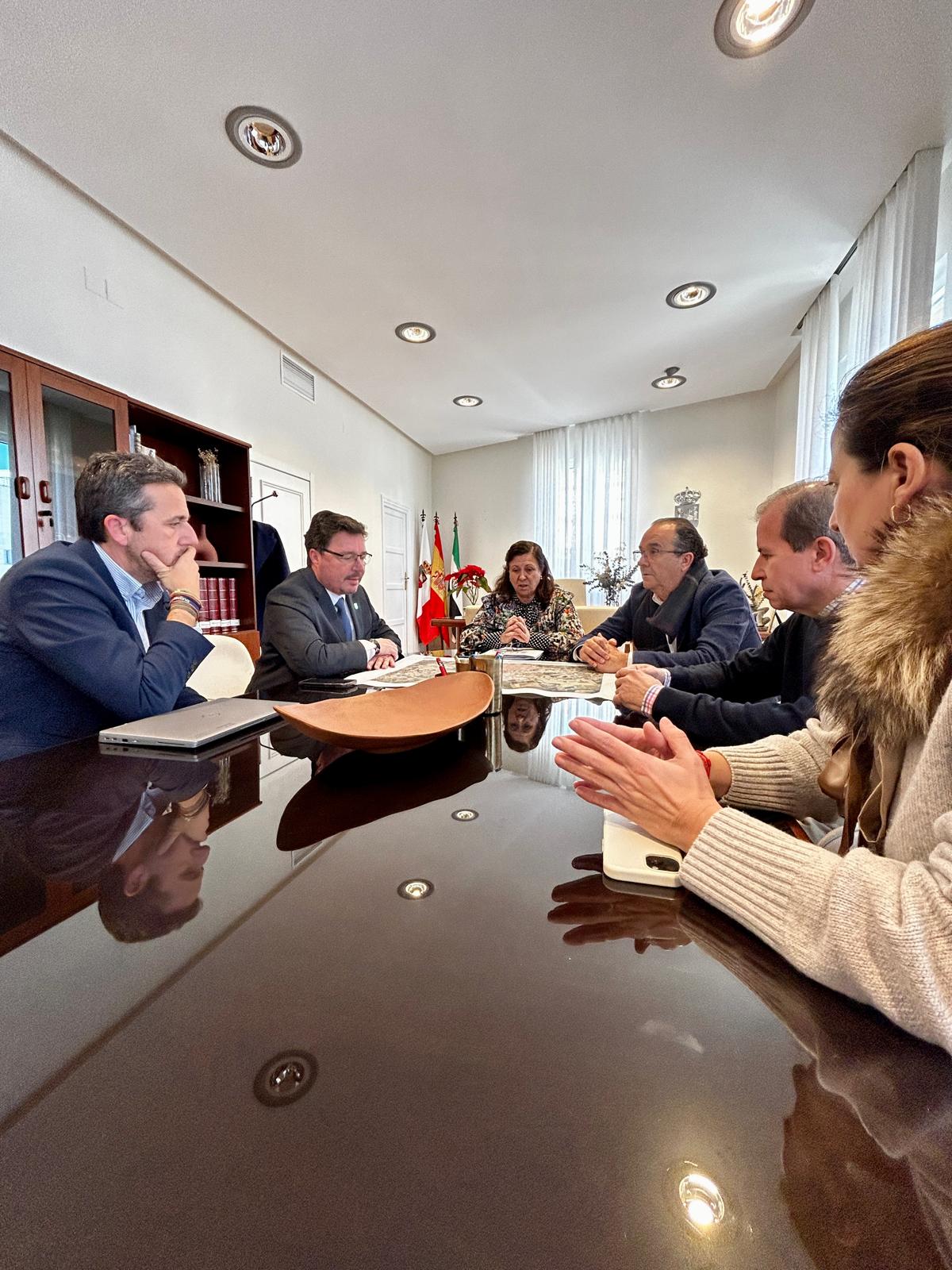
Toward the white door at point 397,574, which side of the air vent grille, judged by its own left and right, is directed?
left

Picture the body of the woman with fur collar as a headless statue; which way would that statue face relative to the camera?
to the viewer's left

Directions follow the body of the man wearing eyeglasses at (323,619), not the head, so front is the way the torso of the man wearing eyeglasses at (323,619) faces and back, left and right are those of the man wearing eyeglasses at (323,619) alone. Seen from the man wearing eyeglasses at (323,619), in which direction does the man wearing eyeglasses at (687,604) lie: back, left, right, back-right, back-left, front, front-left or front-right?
front-left

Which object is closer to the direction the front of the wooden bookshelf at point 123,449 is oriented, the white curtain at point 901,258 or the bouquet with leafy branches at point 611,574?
the white curtain

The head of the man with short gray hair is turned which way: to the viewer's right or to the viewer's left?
to the viewer's left

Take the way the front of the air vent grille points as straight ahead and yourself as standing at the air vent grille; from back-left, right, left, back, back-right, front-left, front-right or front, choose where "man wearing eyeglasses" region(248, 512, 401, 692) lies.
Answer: front-right

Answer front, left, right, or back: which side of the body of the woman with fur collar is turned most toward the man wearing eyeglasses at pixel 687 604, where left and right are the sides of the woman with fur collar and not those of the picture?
right

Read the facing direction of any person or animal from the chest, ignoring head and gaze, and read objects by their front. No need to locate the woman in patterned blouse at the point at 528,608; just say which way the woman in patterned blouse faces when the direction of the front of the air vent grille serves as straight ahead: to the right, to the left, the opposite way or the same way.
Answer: to the right

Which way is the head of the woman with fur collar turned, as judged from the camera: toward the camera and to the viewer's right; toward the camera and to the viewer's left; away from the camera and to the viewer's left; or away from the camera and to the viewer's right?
away from the camera and to the viewer's left

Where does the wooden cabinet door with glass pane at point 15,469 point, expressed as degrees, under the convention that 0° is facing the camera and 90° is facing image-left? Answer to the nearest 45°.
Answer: approximately 315°

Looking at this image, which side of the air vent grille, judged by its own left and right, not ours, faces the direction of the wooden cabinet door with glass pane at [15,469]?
right

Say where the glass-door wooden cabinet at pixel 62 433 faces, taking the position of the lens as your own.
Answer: facing the viewer and to the right of the viewer

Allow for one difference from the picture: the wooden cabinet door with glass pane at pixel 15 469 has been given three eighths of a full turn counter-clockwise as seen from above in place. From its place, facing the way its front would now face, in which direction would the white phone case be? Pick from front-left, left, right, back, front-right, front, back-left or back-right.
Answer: back
